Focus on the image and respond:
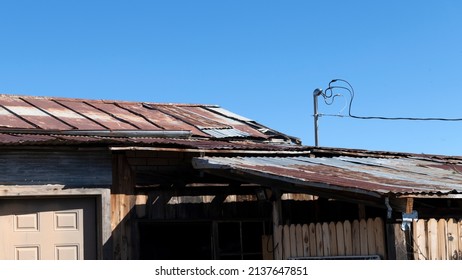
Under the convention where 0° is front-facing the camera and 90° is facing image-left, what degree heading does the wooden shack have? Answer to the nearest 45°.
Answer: approximately 0°
